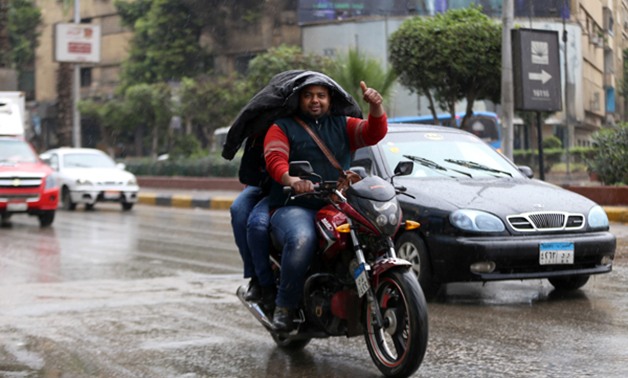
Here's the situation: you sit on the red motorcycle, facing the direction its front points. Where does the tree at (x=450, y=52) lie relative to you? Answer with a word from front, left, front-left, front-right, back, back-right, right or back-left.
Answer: back-left

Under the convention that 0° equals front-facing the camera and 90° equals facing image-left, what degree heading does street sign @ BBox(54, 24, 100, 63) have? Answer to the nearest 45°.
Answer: approximately 0°

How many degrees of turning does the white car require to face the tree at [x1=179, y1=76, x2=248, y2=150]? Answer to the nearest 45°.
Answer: approximately 135° to its left

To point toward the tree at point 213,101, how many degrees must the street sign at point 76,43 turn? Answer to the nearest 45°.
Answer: approximately 135° to its left

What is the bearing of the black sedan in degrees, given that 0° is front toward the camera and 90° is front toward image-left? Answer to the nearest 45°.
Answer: approximately 315°

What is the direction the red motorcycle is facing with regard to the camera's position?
facing the viewer and to the right of the viewer

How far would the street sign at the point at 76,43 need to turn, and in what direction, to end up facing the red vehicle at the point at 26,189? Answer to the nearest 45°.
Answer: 0° — it already faces it

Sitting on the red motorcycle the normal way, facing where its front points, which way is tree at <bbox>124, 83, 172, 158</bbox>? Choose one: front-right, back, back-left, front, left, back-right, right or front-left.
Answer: back-left
